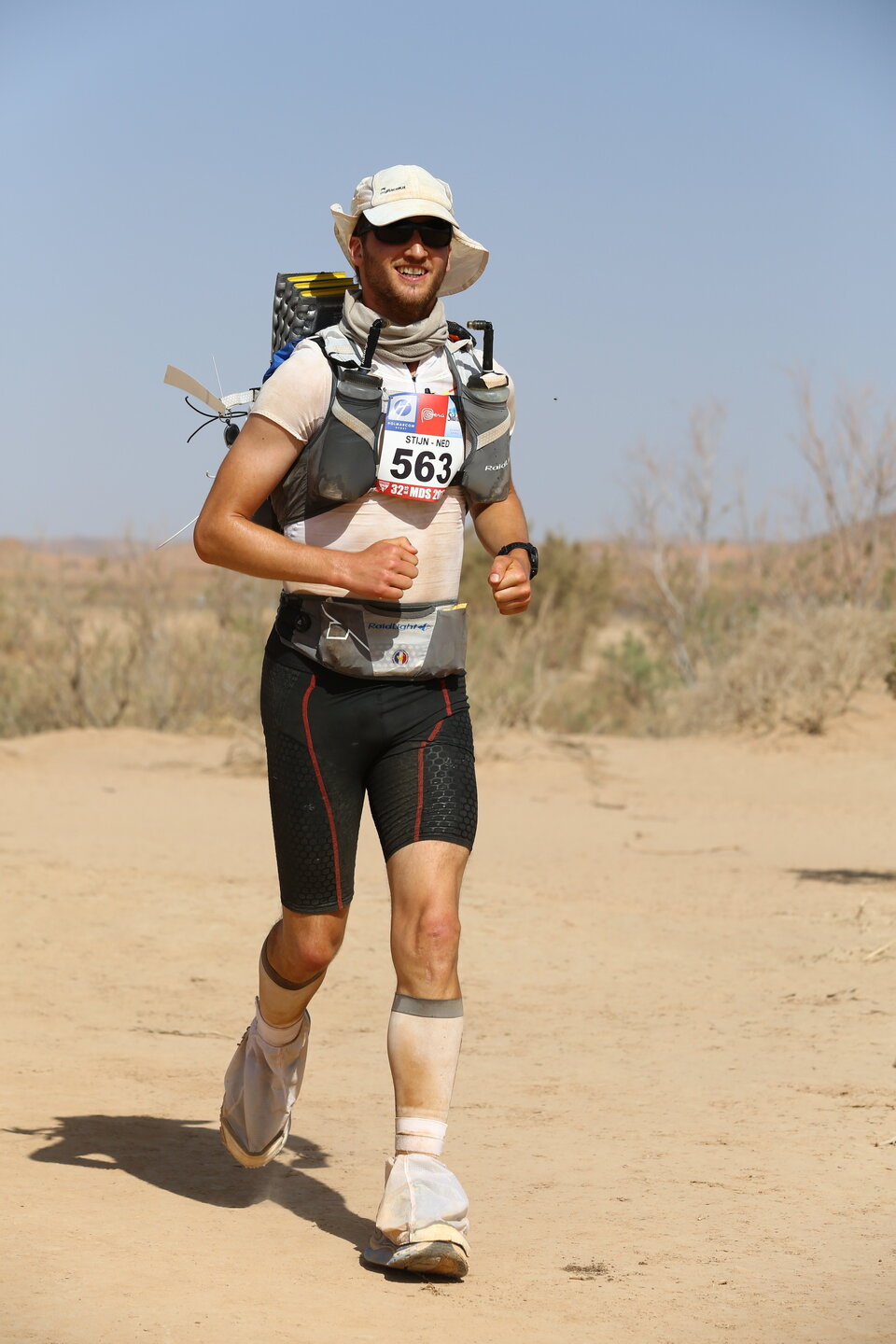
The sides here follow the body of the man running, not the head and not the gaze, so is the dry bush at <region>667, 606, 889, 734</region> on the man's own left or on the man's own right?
on the man's own left

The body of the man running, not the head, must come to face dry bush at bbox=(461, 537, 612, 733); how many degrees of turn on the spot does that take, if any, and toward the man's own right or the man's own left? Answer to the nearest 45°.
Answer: approximately 135° to the man's own left

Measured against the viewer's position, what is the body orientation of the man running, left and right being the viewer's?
facing the viewer and to the right of the viewer

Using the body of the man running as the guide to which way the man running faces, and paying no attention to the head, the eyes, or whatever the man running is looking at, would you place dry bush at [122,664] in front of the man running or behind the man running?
behind

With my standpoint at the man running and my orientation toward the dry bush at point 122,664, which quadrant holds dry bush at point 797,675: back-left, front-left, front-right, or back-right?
front-right

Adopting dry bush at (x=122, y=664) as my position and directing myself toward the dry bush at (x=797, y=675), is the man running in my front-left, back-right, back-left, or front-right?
front-right
